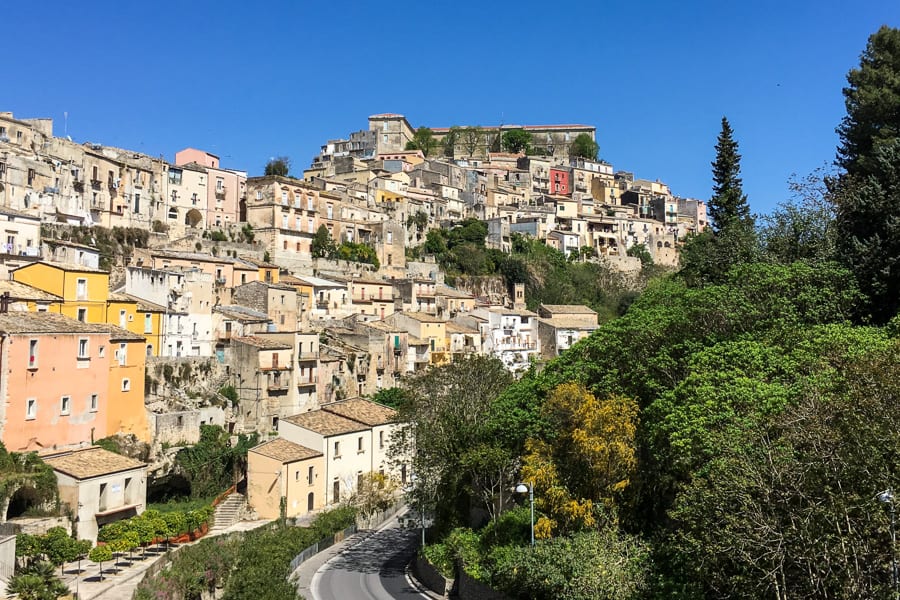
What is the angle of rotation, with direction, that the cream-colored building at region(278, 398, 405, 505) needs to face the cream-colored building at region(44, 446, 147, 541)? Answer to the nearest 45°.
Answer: approximately 90° to its right

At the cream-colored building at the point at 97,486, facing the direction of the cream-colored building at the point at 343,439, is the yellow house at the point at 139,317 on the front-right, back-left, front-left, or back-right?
front-left

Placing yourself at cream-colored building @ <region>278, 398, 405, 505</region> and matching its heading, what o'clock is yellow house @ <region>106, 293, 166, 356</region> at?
The yellow house is roughly at 5 o'clock from the cream-colored building.

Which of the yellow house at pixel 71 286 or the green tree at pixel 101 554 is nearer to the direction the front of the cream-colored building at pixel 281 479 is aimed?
the green tree

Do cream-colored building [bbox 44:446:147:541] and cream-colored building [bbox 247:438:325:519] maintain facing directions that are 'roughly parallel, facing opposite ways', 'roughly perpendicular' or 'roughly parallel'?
roughly parallel

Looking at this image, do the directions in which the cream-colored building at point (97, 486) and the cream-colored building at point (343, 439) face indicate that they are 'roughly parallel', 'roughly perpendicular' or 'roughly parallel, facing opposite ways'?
roughly parallel

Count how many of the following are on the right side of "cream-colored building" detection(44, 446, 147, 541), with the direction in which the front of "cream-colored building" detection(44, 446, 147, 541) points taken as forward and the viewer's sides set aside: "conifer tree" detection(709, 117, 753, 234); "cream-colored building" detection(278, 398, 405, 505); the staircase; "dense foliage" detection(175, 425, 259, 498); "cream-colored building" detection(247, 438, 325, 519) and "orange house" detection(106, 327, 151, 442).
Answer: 0

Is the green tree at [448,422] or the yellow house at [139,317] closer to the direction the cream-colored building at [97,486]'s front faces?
the green tree

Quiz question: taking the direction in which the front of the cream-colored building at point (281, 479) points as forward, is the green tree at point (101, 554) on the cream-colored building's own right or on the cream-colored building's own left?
on the cream-colored building's own right

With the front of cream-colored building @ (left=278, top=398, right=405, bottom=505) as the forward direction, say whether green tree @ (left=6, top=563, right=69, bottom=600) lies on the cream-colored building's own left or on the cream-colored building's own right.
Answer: on the cream-colored building's own right

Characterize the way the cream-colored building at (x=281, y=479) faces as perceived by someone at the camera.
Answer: facing the viewer and to the right of the viewer

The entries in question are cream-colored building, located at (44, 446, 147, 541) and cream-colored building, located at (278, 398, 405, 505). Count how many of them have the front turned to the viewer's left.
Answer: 0

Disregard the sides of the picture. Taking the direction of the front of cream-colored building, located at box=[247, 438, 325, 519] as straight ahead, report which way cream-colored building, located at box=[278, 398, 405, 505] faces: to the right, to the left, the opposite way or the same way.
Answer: the same way

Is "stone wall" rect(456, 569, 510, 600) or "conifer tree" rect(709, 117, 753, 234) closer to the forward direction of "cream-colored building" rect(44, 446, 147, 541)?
the stone wall

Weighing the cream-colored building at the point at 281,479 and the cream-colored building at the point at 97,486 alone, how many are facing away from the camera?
0

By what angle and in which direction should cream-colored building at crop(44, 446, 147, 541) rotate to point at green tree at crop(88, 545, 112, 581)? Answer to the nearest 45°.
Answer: approximately 45° to its right
